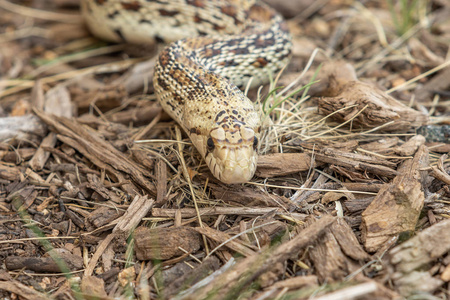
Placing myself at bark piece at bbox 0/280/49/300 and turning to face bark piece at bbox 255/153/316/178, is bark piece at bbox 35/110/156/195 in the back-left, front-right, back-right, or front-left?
front-left

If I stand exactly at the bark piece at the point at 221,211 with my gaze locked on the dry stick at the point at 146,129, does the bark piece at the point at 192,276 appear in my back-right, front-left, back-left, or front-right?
back-left

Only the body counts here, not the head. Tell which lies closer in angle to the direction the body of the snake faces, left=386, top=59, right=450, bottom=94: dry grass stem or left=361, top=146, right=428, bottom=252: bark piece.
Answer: the bark piece

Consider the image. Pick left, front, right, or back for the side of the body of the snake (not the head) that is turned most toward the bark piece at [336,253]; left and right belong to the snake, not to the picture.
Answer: front

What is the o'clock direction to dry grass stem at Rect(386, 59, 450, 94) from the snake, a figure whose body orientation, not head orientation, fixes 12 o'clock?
The dry grass stem is roughly at 9 o'clock from the snake.

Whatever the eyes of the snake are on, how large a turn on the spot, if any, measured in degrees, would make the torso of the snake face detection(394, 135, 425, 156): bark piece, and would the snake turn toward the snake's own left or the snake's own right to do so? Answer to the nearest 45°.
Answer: approximately 45° to the snake's own left

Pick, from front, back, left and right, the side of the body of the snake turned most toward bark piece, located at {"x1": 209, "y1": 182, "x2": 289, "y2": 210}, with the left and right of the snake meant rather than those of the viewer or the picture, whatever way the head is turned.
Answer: front

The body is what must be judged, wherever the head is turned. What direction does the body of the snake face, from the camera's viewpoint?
toward the camera

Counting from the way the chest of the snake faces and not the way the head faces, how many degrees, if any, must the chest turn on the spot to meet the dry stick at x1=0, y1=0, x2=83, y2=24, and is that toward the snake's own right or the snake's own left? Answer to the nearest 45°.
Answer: approximately 135° to the snake's own right

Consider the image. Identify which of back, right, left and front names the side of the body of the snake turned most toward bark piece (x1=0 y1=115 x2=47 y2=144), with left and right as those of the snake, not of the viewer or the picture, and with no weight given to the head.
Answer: right

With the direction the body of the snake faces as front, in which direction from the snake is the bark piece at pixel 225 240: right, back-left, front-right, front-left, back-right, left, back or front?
front

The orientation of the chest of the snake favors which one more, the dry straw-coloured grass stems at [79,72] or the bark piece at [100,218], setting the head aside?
the bark piece
